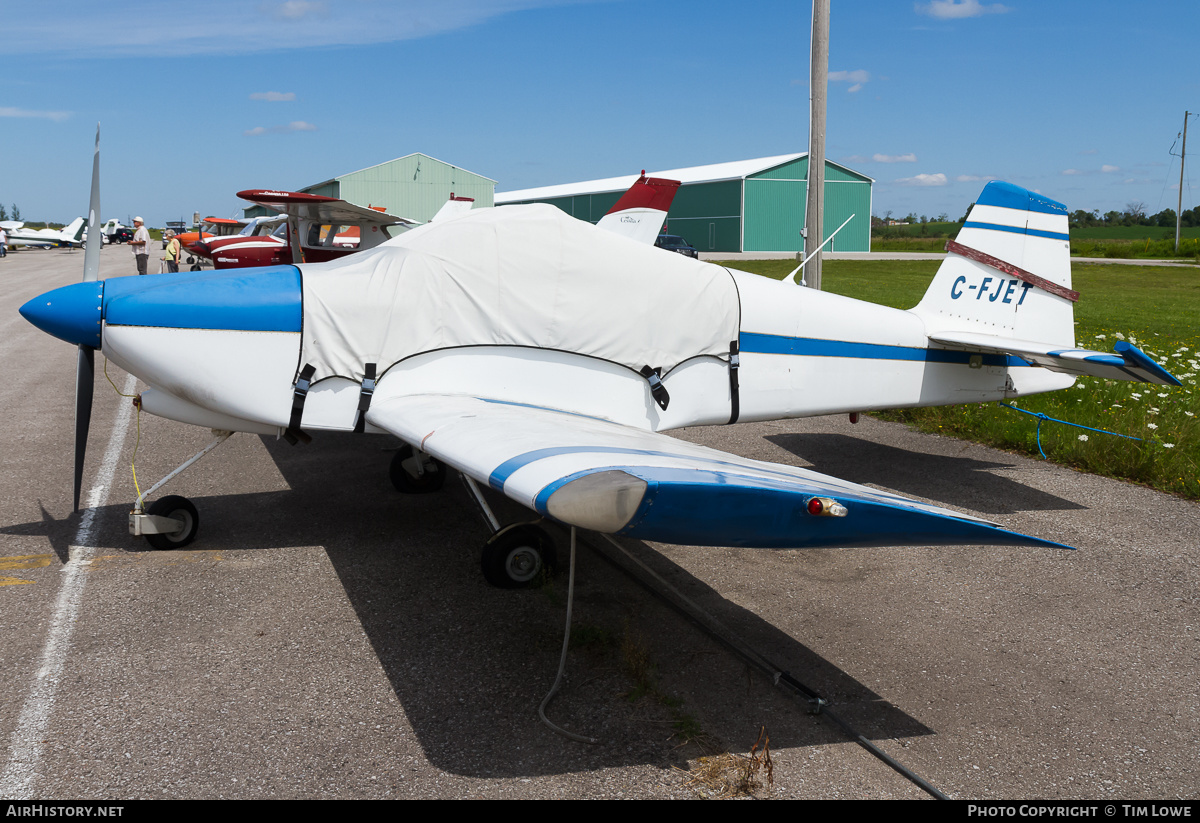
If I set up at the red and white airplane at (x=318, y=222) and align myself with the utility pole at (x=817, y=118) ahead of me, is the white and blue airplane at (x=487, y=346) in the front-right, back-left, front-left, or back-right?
front-right

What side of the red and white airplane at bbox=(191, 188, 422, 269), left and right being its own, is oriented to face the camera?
left

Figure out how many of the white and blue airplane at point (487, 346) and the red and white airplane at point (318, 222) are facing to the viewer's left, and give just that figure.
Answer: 2

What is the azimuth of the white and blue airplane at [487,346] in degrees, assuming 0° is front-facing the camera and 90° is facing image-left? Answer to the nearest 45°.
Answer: approximately 90°

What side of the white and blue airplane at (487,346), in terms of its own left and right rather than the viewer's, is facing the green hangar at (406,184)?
right

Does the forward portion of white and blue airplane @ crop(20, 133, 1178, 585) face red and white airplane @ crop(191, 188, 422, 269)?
no

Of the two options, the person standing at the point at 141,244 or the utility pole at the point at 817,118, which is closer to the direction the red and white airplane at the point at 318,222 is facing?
the person standing

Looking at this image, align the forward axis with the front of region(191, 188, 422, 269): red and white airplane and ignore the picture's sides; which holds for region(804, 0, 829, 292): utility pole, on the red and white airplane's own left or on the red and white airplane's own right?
on the red and white airplane's own left

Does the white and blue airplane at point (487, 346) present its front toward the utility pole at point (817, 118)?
no

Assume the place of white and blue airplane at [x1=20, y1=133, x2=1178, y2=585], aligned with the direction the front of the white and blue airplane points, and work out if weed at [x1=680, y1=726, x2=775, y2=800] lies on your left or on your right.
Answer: on your left

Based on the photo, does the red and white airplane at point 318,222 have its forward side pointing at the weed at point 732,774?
no

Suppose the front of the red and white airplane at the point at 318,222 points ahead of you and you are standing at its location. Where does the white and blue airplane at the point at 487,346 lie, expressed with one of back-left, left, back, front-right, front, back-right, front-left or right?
left

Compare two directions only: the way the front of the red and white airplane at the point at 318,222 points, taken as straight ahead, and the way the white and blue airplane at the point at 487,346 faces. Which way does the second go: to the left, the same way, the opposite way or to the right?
the same way
